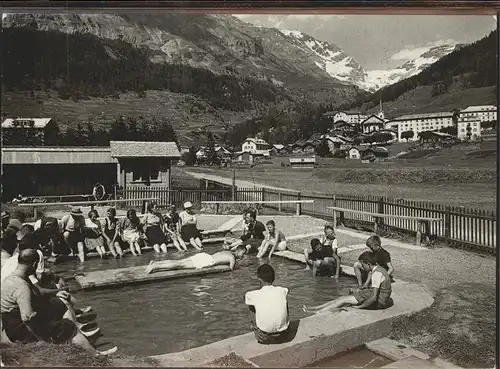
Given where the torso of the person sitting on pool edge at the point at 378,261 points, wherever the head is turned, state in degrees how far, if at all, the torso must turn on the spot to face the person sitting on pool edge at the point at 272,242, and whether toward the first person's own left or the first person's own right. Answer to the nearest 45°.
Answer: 0° — they already face them

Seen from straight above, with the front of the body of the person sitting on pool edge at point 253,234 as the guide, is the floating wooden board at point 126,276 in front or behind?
in front

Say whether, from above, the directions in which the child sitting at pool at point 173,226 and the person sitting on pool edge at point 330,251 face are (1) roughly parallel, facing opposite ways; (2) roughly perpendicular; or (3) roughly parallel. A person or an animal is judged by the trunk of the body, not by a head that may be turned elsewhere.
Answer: roughly perpendicular

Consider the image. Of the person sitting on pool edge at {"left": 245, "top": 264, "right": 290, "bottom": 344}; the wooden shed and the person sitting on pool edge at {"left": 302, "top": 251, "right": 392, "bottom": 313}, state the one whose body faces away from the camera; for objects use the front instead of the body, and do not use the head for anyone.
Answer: the person sitting on pool edge at {"left": 245, "top": 264, "right": 290, "bottom": 344}

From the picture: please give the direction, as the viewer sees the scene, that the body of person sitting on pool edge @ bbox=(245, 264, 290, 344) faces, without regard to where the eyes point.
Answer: away from the camera

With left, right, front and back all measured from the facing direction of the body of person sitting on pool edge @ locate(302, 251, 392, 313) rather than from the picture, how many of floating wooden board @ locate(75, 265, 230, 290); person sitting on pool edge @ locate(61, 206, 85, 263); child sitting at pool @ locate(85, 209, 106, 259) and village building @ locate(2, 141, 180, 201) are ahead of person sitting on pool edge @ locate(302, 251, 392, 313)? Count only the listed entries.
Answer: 4

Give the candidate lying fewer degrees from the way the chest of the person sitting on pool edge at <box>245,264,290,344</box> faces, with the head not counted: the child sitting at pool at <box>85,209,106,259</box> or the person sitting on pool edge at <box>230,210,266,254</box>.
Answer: the person sitting on pool edge

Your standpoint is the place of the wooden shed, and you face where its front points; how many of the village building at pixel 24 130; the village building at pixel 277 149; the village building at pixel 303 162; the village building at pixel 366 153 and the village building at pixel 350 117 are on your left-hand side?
4

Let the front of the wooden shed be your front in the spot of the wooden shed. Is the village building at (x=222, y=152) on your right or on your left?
on your left

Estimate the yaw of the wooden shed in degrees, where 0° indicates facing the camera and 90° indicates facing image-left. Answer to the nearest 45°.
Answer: approximately 0°

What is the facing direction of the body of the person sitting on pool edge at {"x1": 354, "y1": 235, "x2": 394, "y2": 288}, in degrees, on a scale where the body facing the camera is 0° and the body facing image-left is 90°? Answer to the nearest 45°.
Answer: approximately 90°

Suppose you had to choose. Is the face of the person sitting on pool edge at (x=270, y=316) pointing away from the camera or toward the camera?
away from the camera
